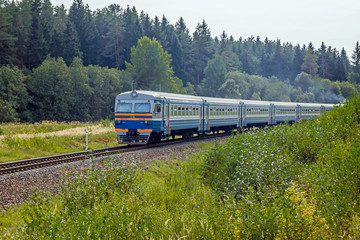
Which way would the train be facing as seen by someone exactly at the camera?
facing the viewer and to the left of the viewer
